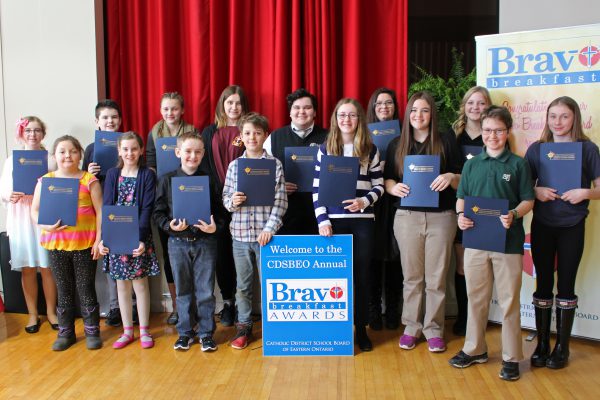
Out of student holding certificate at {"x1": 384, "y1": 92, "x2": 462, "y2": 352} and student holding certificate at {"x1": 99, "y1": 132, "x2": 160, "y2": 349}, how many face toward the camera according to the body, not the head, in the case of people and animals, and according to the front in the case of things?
2

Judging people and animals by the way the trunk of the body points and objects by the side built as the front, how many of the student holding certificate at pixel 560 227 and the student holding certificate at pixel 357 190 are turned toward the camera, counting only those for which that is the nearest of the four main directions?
2

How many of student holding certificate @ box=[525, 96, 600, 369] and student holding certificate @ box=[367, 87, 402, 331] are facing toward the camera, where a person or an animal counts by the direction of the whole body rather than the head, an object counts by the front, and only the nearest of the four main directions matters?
2

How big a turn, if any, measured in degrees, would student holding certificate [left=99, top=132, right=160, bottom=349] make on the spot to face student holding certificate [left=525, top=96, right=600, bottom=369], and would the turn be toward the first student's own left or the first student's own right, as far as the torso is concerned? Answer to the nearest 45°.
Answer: approximately 45° to the first student's own left

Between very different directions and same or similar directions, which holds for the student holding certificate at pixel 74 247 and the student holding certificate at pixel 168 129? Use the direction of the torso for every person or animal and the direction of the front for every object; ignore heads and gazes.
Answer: same or similar directions

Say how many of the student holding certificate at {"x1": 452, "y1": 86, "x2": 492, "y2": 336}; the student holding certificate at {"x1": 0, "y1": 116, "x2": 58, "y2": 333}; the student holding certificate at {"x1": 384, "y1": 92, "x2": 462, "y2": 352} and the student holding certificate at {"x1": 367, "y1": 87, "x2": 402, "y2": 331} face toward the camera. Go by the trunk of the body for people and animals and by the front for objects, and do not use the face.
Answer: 4

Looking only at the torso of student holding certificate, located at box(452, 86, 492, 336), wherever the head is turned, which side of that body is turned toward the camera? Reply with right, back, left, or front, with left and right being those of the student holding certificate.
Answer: front

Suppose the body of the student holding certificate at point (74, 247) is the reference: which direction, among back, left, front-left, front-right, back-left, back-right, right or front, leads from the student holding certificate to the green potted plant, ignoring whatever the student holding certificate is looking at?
left

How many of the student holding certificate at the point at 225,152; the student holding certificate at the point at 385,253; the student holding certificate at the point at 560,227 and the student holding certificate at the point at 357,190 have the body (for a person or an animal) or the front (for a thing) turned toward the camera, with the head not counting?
4

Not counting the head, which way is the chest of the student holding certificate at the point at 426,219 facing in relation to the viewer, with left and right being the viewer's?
facing the viewer

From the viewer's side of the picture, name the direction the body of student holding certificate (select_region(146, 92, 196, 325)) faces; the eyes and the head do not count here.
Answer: toward the camera
